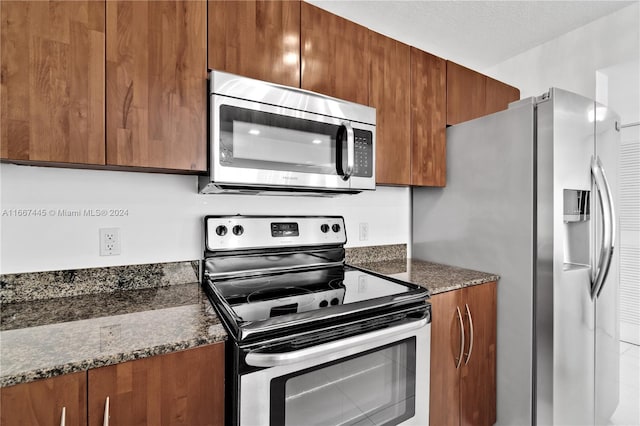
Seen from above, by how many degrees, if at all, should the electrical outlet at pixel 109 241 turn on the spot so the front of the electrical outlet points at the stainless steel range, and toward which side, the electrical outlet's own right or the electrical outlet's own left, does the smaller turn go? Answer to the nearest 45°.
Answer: approximately 45° to the electrical outlet's own left

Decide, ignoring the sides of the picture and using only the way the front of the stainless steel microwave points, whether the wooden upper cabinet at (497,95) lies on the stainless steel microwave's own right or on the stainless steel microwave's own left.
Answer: on the stainless steel microwave's own left

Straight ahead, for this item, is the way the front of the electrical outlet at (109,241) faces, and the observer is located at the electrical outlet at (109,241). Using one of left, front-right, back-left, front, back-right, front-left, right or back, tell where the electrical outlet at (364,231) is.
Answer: left

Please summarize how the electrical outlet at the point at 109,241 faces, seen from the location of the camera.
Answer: facing the viewer

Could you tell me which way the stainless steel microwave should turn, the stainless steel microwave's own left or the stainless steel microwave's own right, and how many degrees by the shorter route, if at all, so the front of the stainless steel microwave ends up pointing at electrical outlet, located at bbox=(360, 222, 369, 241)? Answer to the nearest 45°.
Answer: approximately 90° to the stainless steel microwave's own left

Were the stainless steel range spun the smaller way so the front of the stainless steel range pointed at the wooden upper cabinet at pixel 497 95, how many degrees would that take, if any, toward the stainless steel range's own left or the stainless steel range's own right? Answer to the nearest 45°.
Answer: approximately 90° to the stainless steel range's own left

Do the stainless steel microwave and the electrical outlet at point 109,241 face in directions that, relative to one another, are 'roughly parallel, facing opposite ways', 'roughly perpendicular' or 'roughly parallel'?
roughly parallel

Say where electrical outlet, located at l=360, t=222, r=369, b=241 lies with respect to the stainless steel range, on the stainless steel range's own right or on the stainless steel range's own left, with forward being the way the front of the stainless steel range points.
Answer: on the stainless steel range's own left

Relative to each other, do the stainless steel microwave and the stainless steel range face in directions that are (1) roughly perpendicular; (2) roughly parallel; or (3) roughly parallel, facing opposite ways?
roughly parallel

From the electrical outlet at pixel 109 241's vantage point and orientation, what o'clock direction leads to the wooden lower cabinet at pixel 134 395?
The wooden lower cabinet is roughly at 12 o'clock from the electrical outlet.

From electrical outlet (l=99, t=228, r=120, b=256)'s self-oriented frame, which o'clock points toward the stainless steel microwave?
The stainless steel microwave is roughly at 10 o'clock from the electrical outlet.

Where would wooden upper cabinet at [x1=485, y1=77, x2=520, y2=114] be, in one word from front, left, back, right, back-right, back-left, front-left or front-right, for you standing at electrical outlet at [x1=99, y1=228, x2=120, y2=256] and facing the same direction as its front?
left

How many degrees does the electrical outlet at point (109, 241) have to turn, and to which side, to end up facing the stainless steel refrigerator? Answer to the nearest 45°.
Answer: approximately 45° to its left

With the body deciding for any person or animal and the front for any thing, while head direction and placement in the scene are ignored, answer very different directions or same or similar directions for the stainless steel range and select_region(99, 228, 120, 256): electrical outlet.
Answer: same or similar directions

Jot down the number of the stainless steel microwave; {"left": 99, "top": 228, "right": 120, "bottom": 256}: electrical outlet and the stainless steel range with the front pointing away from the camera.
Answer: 0

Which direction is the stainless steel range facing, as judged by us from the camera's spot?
facing the viewer and to the right of the viewer

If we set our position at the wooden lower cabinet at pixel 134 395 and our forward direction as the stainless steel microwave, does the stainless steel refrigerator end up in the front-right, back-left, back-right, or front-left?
front-right
